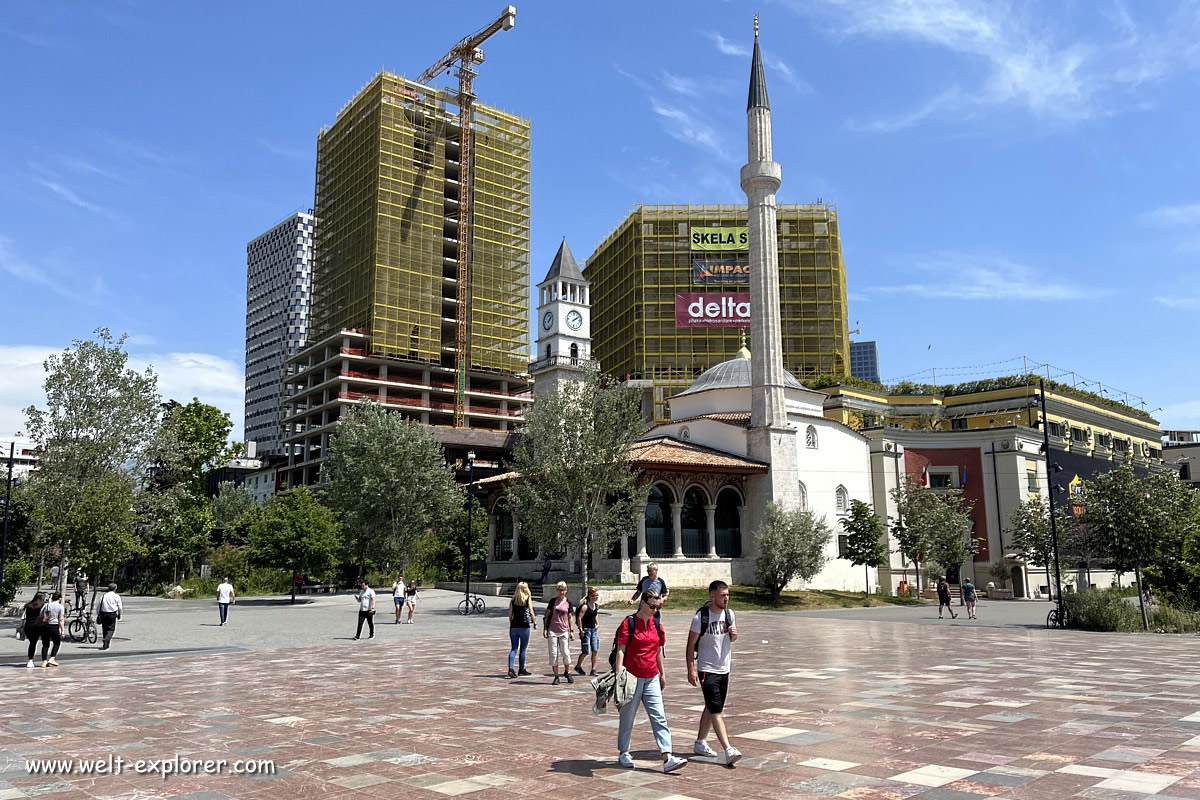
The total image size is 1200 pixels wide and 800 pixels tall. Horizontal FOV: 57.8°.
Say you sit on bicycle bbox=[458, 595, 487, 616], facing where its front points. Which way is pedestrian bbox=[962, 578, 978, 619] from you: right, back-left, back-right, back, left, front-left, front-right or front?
back

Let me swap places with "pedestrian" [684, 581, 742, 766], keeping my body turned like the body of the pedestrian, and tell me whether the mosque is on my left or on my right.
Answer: on my left

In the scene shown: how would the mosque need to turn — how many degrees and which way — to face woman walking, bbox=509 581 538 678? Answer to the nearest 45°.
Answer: approximately 45° to its left

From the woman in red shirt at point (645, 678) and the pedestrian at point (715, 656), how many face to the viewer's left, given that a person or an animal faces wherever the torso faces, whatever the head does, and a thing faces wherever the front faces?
0

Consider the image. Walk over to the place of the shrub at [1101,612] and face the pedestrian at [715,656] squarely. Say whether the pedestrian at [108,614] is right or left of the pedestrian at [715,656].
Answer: right

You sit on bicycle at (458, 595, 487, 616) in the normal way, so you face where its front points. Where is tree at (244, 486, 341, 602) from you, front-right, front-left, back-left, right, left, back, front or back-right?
front-right

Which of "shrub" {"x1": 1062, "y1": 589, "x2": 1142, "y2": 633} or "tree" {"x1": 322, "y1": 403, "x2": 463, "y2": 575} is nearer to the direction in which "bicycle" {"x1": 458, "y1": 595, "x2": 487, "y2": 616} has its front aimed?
the tree

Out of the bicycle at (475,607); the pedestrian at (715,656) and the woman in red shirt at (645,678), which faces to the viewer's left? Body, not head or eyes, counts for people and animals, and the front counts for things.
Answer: the bicycle

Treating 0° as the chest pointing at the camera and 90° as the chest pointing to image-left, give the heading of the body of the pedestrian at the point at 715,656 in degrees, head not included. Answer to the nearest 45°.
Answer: approximately 315°

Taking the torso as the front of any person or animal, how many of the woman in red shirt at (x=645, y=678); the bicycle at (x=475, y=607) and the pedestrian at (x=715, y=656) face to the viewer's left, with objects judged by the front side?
1

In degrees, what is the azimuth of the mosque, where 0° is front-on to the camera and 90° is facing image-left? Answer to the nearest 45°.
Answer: approximately 45°

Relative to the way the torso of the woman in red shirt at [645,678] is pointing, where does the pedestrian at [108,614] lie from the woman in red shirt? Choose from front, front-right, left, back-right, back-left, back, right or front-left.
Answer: back

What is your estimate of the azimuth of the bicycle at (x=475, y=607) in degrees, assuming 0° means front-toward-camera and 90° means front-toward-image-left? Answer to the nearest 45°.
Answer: approximately 90°

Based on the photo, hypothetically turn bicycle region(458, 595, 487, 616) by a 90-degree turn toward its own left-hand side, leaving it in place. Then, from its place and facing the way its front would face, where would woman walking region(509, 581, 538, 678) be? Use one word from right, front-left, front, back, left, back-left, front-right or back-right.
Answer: front

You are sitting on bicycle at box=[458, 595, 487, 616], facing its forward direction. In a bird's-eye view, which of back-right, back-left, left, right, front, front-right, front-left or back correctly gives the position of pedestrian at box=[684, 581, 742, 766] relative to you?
left
